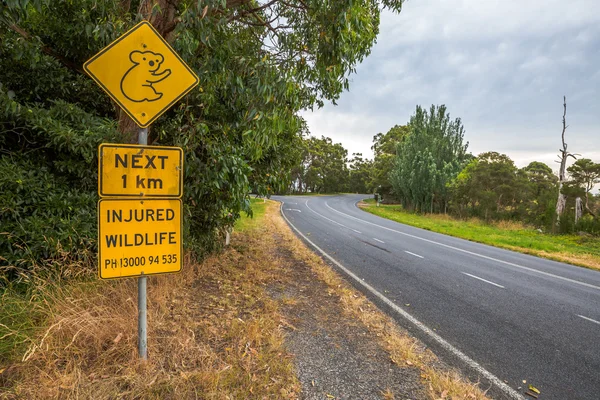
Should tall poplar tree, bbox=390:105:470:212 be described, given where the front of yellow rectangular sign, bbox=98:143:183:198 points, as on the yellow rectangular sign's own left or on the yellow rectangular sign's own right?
on the yellow rectangular sign's own left

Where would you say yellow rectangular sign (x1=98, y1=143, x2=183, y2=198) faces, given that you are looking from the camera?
facing the viewer

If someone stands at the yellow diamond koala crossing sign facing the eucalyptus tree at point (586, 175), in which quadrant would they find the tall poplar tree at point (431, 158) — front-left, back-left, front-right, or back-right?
front-left

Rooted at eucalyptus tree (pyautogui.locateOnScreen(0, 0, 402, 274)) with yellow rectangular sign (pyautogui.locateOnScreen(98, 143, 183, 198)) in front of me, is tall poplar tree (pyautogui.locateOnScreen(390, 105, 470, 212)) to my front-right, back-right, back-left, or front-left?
back-left

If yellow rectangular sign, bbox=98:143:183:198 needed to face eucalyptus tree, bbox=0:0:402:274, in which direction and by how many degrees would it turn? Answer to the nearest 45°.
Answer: approximately 180°
